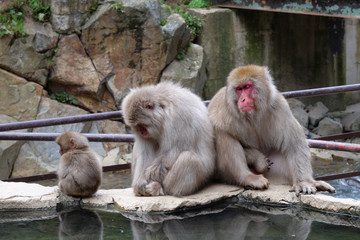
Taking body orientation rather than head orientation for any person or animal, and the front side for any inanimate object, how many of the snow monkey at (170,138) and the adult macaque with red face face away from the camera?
0

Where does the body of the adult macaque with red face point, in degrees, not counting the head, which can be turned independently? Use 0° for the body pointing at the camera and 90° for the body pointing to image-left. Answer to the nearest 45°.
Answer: approximately 0°

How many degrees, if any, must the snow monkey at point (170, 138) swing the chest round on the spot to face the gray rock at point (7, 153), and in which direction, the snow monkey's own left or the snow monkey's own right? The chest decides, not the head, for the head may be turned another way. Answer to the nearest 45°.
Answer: approximately 90° to the snow monkey's own right

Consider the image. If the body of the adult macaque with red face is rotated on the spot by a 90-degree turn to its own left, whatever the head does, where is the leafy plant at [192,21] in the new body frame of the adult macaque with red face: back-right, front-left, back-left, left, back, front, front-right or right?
left

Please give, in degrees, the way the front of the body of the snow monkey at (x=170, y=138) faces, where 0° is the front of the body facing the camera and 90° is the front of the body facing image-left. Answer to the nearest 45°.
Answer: approximately 45°

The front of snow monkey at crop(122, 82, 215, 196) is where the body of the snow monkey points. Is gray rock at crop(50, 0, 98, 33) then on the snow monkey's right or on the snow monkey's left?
on the snow monkey's right

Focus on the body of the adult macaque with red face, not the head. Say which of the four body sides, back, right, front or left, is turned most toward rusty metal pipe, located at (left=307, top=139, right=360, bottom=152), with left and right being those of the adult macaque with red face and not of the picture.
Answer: left

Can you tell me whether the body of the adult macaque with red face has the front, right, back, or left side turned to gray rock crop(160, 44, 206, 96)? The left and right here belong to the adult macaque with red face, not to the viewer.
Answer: back

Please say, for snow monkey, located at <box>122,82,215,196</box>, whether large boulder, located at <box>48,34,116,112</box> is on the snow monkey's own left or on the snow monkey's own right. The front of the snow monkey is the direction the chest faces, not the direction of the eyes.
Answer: on the snow monkey's own right

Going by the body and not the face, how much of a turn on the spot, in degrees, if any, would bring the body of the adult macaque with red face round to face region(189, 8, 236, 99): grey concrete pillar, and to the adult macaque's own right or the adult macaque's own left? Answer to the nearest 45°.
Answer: approximately 180°

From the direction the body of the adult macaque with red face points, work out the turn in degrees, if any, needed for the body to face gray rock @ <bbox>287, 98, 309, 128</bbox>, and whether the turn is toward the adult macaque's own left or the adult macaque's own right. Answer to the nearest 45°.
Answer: approximately 180°
